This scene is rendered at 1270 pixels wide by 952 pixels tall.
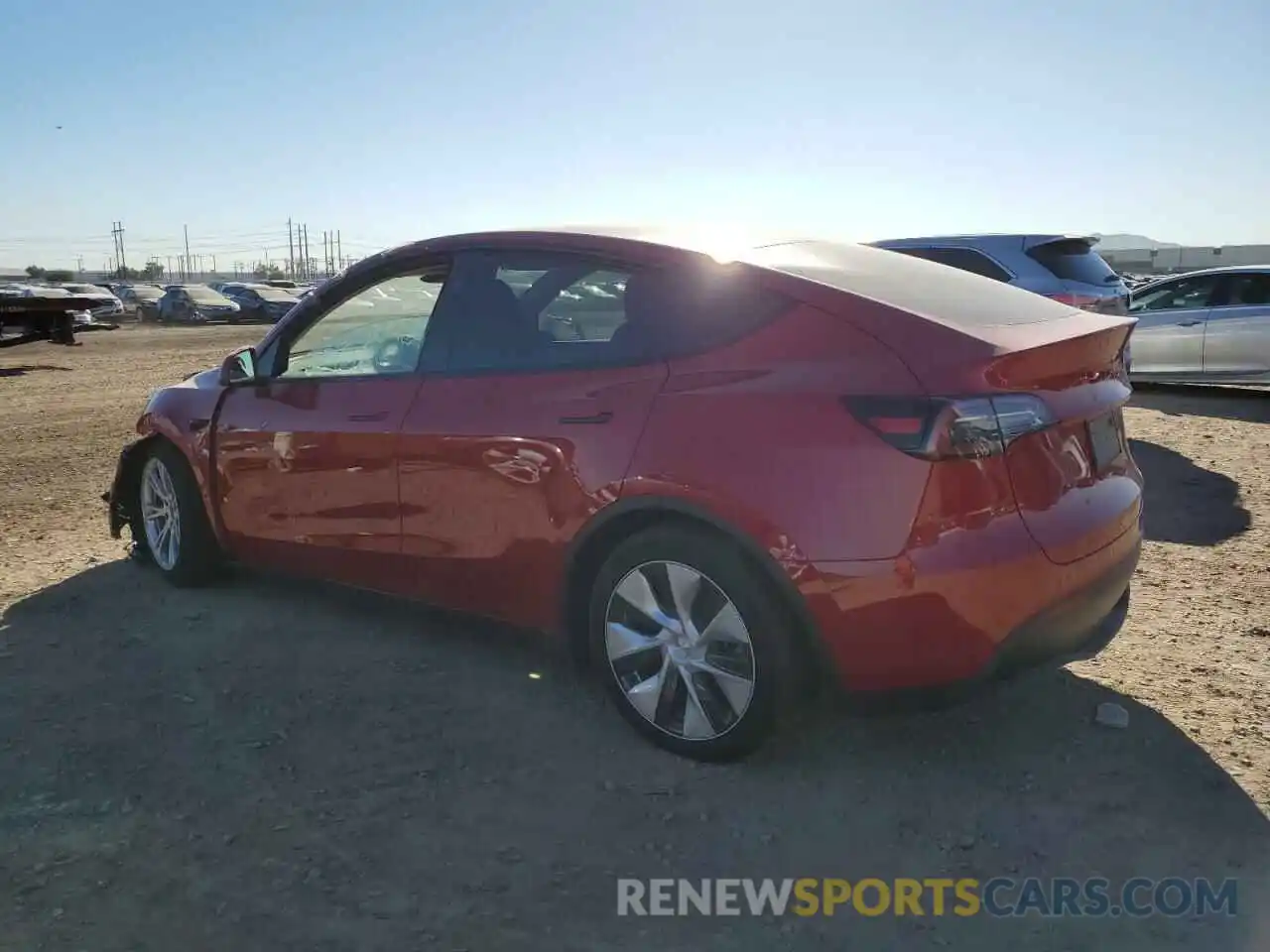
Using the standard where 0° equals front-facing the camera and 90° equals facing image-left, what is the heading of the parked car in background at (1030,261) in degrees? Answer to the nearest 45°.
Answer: approximately 135°

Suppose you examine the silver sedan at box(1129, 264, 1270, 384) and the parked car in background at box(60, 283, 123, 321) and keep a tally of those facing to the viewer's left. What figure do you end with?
1

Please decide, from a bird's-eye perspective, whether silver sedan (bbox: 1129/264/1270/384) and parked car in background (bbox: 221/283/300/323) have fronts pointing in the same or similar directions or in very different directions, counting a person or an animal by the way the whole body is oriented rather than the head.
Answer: very different directions

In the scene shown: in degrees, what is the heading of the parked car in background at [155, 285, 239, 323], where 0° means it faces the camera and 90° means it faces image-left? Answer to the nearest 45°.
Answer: approximately 315°

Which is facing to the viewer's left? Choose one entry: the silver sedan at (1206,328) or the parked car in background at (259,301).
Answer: the silver sedan

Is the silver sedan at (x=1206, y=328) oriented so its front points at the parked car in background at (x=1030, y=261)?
no

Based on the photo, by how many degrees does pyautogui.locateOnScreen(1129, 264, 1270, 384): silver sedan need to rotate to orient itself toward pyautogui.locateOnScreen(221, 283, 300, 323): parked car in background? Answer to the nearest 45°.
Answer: approximately 45° to its right

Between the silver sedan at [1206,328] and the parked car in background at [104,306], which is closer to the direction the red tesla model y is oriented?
the parked car in background

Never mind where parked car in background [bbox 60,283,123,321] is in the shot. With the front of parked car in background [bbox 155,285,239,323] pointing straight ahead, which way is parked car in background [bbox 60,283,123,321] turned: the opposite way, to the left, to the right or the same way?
the same way

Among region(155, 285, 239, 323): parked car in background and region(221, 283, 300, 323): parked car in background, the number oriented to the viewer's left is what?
0

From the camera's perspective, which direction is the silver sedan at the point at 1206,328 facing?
to the viewer's left

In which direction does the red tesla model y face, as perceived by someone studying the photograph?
facing away from the viewer and to the left of the viewer

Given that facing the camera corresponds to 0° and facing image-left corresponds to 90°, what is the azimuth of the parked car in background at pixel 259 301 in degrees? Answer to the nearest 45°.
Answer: approximately 315°

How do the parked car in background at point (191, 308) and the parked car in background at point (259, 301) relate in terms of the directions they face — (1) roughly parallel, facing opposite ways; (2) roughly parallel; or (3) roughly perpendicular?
roughly parallel

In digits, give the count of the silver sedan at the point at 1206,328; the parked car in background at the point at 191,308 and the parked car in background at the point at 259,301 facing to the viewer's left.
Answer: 1

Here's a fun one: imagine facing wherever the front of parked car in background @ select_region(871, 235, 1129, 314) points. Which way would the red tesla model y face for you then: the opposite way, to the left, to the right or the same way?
the same way
